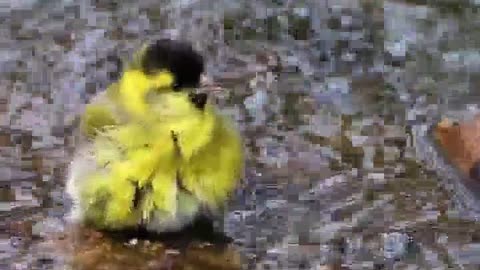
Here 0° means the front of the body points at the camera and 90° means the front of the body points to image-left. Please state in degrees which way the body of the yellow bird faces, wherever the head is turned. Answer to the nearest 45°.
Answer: approximately 315°

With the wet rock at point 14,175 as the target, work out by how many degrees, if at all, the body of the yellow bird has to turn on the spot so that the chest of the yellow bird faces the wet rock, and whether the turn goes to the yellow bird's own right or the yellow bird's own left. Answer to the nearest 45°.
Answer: approximately 180°

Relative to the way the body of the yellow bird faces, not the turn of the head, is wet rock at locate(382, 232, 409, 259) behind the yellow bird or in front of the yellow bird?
in front
